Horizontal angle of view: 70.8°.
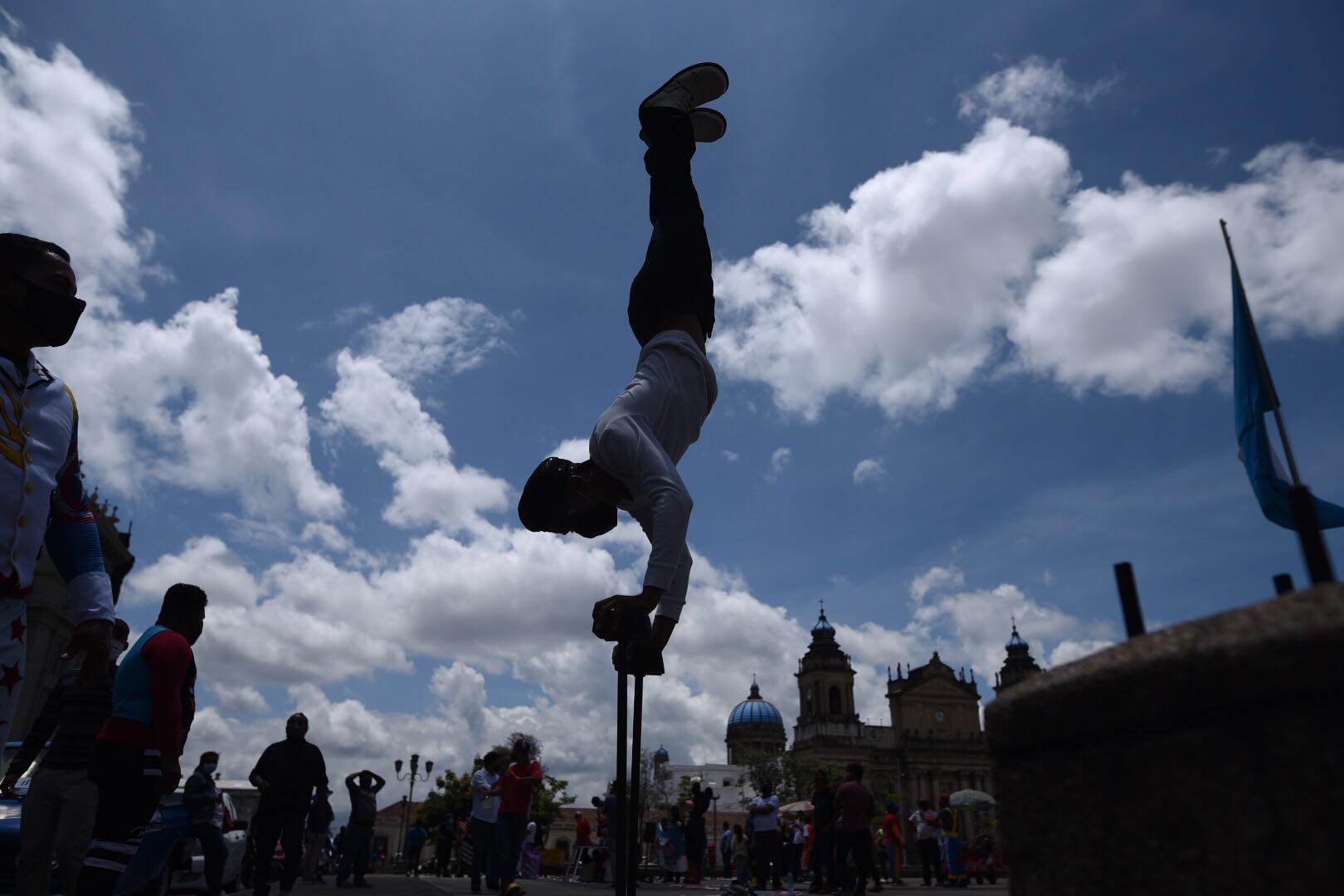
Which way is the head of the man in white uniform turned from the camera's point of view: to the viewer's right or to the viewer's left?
to the viewer's right

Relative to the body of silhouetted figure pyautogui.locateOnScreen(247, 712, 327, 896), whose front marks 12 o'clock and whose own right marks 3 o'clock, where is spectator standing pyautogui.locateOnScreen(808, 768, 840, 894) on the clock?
The spectator standing is roughly at 8 o'clock from the silhouetted figure.

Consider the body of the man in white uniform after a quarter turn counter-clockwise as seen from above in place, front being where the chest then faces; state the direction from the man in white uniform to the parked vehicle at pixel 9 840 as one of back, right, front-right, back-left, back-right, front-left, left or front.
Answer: front-left

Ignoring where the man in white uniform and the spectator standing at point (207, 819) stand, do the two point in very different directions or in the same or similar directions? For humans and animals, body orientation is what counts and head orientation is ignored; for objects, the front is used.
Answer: same or similar directions

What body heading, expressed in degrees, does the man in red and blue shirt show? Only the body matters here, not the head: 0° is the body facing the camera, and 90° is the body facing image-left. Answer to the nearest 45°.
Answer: approximately 270°

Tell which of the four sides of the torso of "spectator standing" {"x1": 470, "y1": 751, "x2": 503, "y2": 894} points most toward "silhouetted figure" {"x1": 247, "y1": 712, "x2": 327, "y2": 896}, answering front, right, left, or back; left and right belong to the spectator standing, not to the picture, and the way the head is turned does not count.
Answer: right

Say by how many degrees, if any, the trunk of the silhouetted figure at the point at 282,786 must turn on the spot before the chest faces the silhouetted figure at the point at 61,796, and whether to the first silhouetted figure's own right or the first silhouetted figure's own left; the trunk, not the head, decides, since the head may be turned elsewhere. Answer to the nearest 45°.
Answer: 0° — they already face them

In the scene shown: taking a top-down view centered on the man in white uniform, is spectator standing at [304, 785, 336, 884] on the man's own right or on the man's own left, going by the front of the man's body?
on the man's own left

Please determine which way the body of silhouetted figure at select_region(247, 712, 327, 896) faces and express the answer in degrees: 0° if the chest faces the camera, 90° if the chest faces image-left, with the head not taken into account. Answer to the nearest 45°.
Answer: approximately 0°

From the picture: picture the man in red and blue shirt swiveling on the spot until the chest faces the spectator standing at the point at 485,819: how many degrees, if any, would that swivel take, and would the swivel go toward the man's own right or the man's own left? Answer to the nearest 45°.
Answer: approximately 45° to the man's own left

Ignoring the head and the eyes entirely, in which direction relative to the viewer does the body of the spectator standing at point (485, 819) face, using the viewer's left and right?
facing the viewer and to the right of the viewer

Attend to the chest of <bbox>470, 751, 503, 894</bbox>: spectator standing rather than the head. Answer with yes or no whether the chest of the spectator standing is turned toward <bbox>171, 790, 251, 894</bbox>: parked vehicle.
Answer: no

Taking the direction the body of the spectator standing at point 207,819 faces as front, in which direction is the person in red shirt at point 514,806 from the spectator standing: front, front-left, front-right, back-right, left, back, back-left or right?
front-left
